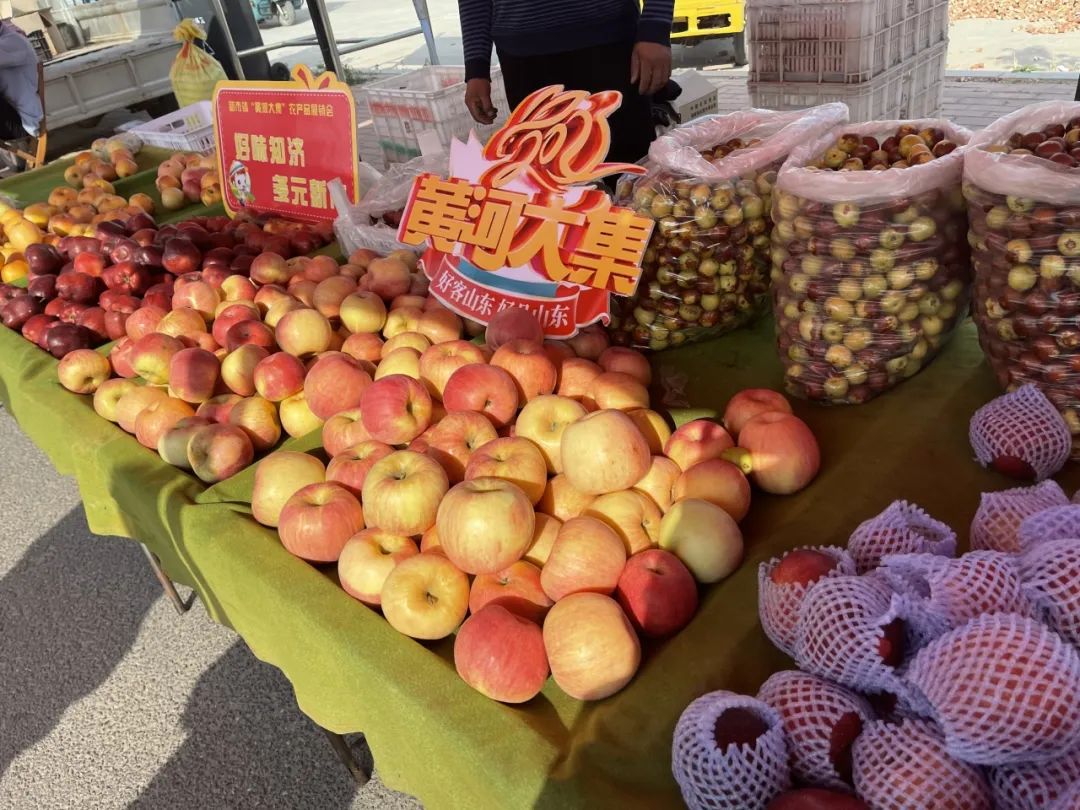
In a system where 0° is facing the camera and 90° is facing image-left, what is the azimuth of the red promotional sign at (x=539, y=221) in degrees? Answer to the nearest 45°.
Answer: approximately 0°

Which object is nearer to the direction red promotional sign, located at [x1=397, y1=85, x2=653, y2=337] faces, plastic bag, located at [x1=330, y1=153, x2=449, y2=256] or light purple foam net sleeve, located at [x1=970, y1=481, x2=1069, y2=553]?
the light purple foam net sleeve

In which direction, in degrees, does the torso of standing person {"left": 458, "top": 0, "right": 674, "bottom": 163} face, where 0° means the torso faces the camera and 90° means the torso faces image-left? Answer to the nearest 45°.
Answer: approximately 0°

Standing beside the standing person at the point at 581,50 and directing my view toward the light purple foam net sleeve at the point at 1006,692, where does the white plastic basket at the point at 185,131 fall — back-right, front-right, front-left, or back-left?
back-right

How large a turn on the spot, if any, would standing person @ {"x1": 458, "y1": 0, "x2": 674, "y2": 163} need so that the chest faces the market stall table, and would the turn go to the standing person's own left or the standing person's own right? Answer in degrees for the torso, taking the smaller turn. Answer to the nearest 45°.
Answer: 0° — they already face it

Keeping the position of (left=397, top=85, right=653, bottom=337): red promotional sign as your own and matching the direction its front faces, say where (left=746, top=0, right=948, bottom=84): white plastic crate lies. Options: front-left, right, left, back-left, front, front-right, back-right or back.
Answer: back-left

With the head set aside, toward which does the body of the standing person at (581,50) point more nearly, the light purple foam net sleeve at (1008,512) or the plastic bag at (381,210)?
the light purple foam net sleeve

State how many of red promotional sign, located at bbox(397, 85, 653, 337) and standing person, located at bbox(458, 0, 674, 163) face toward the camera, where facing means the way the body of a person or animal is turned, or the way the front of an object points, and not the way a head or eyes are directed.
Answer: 2

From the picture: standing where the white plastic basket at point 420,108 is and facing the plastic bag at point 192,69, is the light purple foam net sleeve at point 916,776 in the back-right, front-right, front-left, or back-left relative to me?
back-left
